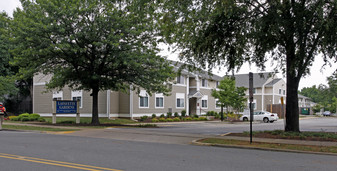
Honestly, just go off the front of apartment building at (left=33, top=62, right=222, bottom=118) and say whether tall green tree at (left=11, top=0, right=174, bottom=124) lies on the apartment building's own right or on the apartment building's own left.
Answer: on the apartment building's own right

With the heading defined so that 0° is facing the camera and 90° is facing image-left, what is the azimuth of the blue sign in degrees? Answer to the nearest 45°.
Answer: approximately 0°

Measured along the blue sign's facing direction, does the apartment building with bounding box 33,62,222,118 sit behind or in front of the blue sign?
behind

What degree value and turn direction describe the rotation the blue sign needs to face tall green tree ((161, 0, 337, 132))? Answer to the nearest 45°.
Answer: approximately 45° to its left

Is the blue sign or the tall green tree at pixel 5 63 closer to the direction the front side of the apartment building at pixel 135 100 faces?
the blue sign

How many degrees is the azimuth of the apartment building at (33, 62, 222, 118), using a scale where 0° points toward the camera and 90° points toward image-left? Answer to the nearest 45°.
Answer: approximately 315°
